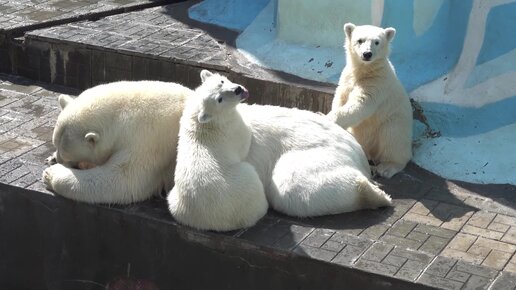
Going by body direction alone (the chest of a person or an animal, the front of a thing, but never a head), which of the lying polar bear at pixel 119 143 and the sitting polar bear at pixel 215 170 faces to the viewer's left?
the lying polar bear

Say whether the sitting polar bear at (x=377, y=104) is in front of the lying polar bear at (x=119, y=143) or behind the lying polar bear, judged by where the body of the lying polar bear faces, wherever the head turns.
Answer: behind

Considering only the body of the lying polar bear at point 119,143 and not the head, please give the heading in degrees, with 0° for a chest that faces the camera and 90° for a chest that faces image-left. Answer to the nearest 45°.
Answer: approximately 90°

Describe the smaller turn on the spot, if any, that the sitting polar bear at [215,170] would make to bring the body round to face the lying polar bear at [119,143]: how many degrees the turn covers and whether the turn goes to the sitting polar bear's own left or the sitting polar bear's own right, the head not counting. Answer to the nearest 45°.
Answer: approximately 90° to the sitting polar bear's own left

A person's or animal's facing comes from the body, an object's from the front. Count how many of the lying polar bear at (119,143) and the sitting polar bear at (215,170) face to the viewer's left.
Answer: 1

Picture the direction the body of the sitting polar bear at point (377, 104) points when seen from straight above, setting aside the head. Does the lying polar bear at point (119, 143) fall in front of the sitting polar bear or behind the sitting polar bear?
in front

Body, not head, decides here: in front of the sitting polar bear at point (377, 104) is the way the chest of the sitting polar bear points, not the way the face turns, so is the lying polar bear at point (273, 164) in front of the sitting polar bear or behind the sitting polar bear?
in front

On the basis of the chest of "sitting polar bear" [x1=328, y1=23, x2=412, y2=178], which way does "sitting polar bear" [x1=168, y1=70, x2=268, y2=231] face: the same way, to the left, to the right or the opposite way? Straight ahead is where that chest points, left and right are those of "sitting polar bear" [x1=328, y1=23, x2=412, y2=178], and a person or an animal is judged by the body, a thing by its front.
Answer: the opposite way
